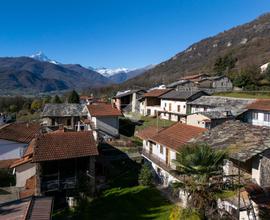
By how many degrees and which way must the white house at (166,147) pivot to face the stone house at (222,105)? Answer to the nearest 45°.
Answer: approximately 180°

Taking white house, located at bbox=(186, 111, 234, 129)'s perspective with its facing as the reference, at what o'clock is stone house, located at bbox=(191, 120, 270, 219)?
The stone house is roughly at 10 o'clock from the white house.

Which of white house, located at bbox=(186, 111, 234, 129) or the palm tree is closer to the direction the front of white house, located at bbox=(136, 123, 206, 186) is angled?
the palm tree

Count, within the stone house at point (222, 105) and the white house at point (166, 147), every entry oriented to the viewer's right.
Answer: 0

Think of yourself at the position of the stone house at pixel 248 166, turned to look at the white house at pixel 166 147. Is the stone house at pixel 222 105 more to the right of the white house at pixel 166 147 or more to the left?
right

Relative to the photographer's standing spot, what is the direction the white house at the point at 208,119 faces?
facing the viewer and to the left of the viewer

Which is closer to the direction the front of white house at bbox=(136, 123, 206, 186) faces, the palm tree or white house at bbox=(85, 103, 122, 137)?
the palm tree

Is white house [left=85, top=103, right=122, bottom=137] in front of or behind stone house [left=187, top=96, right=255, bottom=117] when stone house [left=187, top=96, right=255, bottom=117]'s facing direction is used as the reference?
in front

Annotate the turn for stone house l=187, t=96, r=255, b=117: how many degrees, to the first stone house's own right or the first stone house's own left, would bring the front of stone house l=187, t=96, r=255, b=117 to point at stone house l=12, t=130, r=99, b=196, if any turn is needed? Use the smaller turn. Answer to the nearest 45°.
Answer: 0° — it already faces it

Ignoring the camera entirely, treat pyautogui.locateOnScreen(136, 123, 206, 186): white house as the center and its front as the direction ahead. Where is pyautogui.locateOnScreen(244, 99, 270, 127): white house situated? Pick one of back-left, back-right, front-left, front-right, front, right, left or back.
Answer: back

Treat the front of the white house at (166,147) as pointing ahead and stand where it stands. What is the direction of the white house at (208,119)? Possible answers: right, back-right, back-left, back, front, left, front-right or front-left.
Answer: back

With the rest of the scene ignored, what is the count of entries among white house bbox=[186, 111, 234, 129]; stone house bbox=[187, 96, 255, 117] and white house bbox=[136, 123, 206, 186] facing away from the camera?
0

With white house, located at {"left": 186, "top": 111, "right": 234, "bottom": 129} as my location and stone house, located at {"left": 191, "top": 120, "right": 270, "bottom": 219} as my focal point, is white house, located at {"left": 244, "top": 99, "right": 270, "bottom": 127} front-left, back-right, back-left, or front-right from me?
back-left

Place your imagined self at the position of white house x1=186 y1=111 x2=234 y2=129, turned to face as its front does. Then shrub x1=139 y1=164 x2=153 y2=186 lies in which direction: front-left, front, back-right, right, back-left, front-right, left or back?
front

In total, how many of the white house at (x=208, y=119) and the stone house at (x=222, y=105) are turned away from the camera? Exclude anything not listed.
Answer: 0

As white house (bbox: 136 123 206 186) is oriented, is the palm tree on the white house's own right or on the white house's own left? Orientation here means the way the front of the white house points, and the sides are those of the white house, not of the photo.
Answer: on the white house's own left
